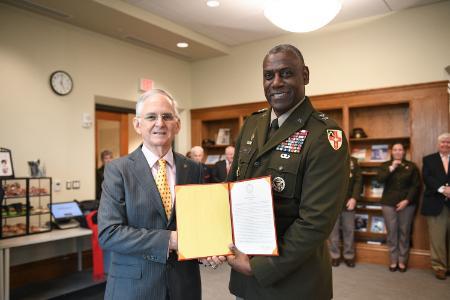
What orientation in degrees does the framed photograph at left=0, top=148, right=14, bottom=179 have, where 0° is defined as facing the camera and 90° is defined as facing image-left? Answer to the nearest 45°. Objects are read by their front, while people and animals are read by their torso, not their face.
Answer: approximately 315°

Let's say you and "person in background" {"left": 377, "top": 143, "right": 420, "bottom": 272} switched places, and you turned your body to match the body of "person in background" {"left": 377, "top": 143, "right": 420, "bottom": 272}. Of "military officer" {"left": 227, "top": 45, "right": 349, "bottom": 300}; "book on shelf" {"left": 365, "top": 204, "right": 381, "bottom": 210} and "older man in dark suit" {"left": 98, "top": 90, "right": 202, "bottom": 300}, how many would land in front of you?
2

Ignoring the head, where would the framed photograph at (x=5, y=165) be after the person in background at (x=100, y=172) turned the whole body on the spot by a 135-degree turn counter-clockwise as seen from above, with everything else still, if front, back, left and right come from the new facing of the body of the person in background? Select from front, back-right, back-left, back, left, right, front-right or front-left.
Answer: back-left

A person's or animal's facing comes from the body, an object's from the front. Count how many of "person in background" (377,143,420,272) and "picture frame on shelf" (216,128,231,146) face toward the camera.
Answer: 2

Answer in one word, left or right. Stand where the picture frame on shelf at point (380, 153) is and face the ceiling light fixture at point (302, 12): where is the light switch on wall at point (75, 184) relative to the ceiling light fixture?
right

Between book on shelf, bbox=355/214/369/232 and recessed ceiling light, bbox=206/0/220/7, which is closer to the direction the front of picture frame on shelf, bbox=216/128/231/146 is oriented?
the recessed ceiling light

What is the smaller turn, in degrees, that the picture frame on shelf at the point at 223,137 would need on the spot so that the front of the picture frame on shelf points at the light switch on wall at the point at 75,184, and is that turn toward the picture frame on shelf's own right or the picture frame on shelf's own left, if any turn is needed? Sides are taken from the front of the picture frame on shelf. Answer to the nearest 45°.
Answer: approximately 45° to the picture frame on shelf's own right

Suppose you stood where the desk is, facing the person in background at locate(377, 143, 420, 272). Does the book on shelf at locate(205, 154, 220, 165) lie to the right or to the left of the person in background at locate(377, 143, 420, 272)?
left

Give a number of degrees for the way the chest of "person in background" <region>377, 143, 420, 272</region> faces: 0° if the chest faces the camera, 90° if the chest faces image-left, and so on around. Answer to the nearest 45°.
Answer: approximately 0°

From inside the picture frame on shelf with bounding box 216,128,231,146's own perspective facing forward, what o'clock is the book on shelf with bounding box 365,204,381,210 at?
The book on shelf is roughly at 10 o'clock from the picture frame on shelf.
